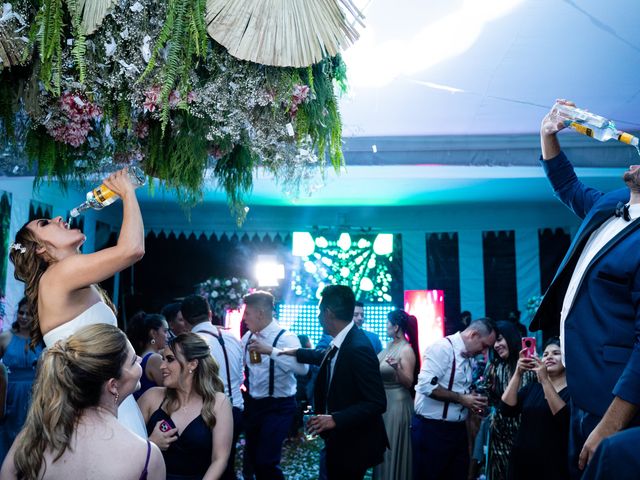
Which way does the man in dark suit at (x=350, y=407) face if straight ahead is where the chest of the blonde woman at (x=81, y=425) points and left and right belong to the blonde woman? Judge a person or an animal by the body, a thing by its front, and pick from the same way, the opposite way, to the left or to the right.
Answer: to the left

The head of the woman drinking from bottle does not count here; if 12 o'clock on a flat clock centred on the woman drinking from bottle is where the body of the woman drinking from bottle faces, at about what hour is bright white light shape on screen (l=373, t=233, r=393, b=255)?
The bright white light shape on screen is roughly at 10 o'clock from the woman drinking from bottle.

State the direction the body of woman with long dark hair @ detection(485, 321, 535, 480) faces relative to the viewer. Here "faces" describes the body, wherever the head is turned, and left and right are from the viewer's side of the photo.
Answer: facing the viewer and to the left of the viewer

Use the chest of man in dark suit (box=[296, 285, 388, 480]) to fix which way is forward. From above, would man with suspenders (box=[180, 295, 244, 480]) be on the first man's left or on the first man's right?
on the first man's right

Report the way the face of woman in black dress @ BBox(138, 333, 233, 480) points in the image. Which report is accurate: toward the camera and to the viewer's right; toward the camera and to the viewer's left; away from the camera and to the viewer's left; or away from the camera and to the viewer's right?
toward the camera and to the viewer's left

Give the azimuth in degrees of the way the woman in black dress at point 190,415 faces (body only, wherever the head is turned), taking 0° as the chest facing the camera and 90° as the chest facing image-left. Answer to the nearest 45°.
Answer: approximately 45°

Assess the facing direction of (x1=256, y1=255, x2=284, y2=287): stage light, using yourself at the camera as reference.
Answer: facing the viewer

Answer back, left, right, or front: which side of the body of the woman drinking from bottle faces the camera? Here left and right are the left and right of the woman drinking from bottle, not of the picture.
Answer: right

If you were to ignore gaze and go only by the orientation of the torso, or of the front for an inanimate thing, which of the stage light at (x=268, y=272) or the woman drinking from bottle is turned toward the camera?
the stage light

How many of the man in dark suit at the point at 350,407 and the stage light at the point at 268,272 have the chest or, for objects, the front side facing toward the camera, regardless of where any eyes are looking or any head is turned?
1

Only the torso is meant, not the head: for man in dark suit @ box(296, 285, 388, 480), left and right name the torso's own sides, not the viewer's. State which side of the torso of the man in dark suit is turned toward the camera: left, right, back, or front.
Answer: left

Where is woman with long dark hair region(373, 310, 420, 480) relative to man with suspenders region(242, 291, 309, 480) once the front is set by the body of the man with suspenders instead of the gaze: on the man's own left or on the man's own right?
on the man's own left

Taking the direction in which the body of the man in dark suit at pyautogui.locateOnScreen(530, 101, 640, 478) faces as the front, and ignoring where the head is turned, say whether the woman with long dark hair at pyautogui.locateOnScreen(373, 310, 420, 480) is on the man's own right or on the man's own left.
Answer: on the man's own right

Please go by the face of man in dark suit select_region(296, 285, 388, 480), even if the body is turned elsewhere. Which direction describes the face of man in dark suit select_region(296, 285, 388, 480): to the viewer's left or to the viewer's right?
to the viewer's left

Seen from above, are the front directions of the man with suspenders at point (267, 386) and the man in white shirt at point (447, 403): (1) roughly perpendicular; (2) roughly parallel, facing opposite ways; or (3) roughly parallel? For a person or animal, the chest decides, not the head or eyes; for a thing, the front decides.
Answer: roughly perpendicular

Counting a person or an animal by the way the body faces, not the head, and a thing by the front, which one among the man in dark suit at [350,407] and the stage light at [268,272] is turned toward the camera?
the stage light

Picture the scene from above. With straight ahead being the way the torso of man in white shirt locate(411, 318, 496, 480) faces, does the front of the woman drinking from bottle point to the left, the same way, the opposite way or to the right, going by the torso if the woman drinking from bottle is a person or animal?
to the left

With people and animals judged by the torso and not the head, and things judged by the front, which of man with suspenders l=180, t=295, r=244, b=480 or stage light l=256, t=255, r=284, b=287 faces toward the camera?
the stage light
